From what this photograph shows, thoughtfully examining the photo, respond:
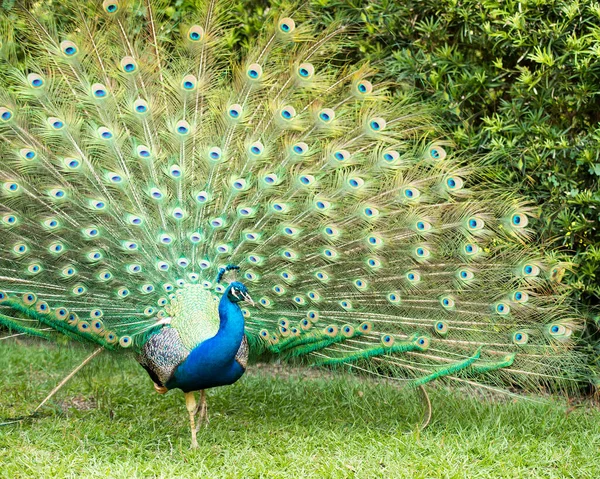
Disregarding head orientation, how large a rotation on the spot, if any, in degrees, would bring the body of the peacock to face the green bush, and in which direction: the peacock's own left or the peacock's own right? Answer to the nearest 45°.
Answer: approximately 90° to the peacock's own left

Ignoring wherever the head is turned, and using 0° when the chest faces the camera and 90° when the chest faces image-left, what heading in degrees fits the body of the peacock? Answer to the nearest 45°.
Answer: approximately 315°
